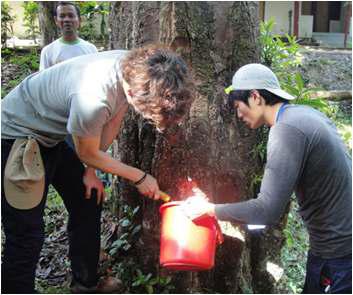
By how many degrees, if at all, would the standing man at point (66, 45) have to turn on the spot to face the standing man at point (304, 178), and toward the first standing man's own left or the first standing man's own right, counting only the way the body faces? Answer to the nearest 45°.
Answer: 0° — they already face them

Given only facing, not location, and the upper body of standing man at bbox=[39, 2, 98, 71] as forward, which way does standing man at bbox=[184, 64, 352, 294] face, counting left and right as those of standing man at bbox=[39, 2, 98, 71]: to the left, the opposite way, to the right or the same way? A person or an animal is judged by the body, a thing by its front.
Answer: to the right

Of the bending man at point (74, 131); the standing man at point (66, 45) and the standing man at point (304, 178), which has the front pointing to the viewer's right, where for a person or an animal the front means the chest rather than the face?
the bending man at point (74, 131)

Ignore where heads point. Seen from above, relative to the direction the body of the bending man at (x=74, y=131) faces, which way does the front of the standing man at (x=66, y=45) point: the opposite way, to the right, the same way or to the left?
to the right

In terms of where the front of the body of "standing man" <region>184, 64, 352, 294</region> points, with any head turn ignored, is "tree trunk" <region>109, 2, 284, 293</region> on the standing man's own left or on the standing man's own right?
on the standing man's own right

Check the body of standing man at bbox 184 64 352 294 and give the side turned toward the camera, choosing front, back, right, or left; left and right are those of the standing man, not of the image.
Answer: left

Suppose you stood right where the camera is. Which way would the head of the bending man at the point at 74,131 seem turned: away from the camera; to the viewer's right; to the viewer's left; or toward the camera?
to the viewer's right

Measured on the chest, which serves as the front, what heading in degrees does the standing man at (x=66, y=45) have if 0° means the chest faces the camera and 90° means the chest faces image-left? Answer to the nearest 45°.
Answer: approximately 0°

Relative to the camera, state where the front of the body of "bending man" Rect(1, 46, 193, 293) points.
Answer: to the viewer's right

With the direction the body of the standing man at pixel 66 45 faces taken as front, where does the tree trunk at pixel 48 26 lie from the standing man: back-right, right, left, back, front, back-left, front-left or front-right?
back

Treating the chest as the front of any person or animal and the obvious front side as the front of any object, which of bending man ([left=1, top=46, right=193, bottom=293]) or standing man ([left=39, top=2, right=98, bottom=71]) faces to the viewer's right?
bending man ([left=1, top=46, right=193, bottom=293])

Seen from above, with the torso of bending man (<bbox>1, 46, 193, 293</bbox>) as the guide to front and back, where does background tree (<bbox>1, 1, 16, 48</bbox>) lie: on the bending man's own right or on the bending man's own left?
on the bending man's own left
